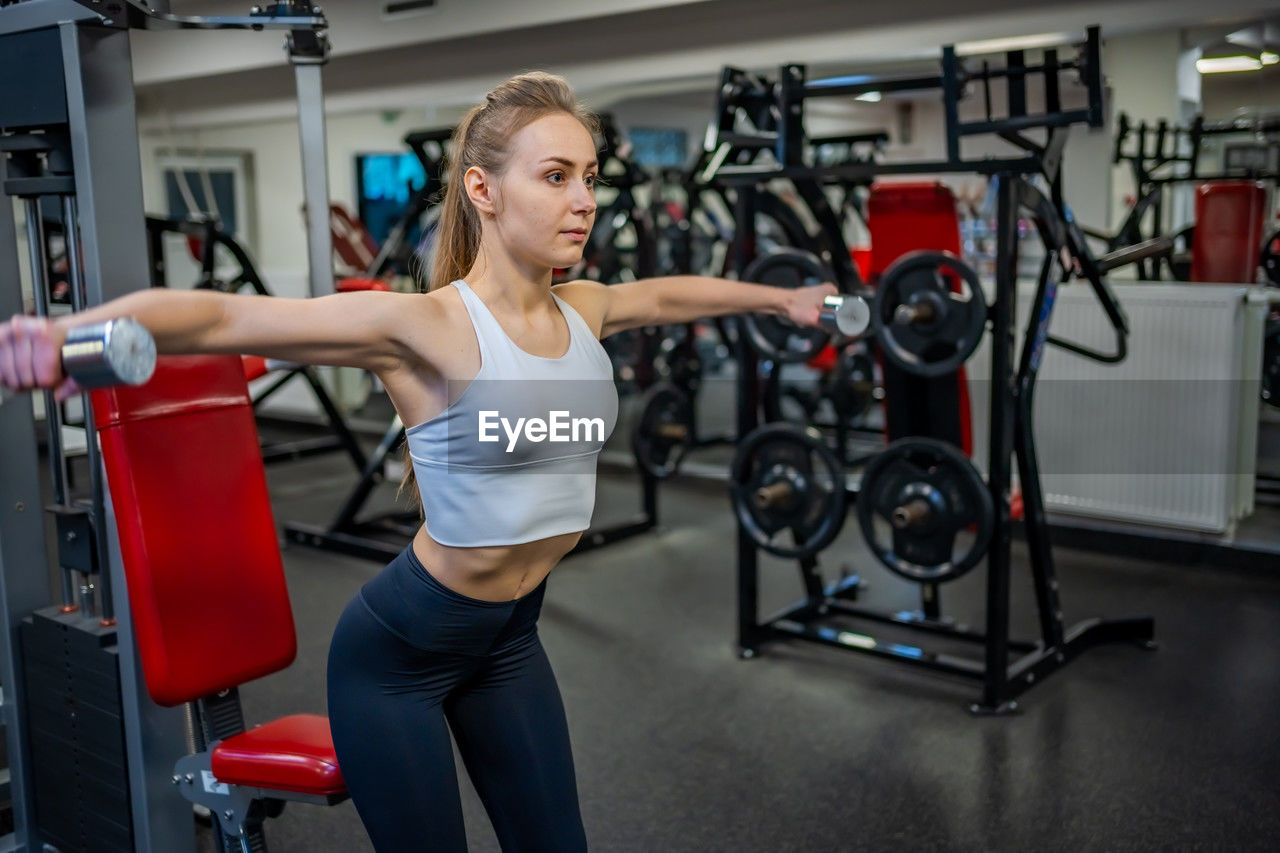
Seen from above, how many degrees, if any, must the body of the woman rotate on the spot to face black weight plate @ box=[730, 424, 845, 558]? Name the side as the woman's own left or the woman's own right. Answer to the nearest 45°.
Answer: approximately 90° to the woman's own left

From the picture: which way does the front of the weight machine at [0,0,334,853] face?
to the viewer's right

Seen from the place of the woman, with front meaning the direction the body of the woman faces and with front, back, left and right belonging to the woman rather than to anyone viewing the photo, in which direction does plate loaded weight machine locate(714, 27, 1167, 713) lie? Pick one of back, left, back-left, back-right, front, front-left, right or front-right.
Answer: left

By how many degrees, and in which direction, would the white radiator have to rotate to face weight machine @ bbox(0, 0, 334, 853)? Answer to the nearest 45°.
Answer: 0° — it already faces it

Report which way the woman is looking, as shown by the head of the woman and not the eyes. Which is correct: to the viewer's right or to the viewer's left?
to the viewer's right

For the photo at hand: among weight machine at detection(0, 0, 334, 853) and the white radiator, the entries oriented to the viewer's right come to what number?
1

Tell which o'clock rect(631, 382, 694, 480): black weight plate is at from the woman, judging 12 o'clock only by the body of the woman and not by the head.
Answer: The black weight plate is roughly at 8 o'clock from the woman.

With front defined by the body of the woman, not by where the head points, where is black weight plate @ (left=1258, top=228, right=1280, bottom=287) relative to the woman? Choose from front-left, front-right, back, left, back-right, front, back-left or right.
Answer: left

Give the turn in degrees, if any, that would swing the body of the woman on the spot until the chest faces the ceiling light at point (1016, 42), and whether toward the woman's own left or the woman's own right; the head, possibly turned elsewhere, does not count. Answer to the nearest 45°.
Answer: approximately 90° to the woman's own left
